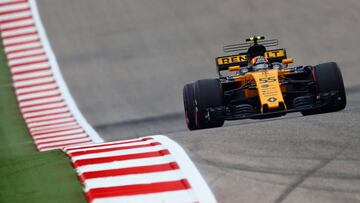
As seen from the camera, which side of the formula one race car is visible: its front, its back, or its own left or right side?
front
